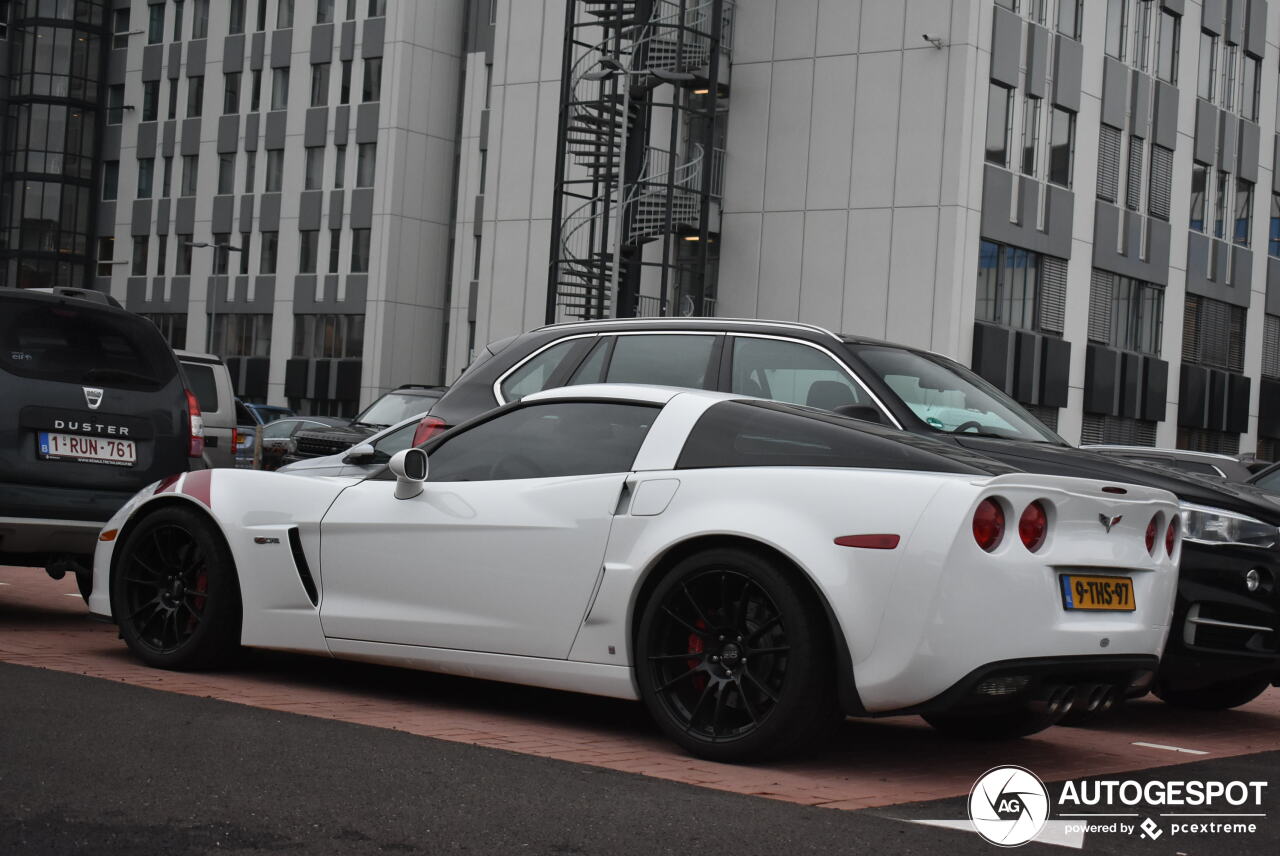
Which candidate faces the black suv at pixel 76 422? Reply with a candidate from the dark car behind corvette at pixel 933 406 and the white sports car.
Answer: the white sports car

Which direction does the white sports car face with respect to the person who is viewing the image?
facing away from the viewer and to the left of the viewer

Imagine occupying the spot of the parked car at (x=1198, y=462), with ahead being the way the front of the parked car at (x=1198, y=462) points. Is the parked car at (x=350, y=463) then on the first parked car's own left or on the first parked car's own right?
on the first parked car's own left

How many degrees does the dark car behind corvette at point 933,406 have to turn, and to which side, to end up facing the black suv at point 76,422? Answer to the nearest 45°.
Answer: approximately 135° to its right

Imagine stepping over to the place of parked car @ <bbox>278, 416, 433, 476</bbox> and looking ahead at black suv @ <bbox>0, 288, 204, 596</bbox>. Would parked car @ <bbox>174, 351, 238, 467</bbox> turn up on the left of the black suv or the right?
right

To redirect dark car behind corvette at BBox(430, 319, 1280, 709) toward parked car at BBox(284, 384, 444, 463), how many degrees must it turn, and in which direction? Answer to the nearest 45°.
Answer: approximately 180°

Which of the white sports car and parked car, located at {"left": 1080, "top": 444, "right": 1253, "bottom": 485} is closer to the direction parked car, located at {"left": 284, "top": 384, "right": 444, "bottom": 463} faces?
the white sports car
